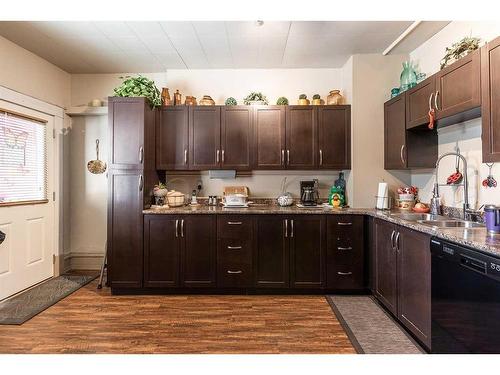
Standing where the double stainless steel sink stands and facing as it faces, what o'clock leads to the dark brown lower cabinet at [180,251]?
The dark brown lower cabinet is roughly at 1 o'clock from the double stainless steel sink.

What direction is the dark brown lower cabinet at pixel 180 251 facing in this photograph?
toward the camera

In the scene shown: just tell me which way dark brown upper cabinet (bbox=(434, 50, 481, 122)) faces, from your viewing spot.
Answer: facing the viewer and to the left of the viewer

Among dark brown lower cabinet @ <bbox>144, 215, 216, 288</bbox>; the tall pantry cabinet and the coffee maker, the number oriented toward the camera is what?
3

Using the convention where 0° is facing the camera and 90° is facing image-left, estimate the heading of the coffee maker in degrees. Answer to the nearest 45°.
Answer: approximately 0°

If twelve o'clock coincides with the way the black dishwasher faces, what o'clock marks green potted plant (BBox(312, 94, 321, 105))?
The green potted plant is roughly at 3 o'clock from the black dishwasher.

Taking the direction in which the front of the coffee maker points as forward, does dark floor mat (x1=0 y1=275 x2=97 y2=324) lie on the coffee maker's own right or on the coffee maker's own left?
on the coffee maker's own right

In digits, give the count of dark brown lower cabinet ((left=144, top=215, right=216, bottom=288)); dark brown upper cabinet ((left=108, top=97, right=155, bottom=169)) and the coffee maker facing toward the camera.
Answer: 3

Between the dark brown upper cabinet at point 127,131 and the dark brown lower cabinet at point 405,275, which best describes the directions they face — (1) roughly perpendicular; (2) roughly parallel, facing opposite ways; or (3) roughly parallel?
roughly perpendicular

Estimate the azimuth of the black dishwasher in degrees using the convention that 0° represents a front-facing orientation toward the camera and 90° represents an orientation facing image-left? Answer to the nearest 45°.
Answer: approximately 45°

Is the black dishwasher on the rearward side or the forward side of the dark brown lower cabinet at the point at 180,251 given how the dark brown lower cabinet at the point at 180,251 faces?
on the forward side

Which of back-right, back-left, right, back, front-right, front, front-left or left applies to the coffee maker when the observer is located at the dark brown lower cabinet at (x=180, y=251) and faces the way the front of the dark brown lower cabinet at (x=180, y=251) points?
left

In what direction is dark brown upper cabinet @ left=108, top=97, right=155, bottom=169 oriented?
toward the camera

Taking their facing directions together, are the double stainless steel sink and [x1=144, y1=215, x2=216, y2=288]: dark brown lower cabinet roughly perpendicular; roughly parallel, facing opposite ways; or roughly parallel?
roughly perpendicular

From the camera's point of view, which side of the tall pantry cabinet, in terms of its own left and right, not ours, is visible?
front

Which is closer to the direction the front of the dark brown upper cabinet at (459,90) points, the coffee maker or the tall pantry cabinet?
the tall pantry cabinet
